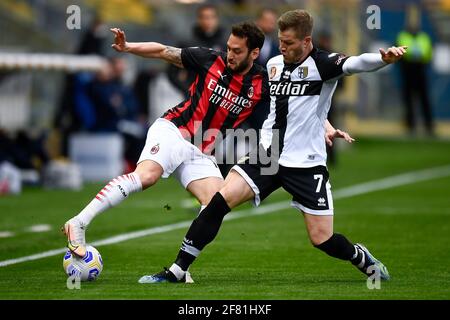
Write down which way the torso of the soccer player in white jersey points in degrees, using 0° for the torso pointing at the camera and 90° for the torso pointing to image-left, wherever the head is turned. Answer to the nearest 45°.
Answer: approximately 45°

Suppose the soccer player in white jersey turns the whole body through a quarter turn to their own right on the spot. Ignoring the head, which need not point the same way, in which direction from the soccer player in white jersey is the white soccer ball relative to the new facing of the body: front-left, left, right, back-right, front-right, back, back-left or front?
front-left

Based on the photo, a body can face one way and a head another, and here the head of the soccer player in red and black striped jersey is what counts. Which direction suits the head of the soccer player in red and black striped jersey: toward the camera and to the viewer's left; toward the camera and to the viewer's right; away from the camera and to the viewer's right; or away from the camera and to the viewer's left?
toward the camera and to the viewer's left

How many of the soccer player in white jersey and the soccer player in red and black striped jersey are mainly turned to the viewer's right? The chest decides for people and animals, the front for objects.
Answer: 0

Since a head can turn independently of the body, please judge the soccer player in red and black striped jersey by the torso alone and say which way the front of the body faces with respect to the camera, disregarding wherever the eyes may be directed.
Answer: toward the camera

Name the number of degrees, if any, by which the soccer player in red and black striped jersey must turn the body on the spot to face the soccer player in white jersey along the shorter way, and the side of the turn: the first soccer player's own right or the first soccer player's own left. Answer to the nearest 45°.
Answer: approximately 45° to the first soccer player's own left

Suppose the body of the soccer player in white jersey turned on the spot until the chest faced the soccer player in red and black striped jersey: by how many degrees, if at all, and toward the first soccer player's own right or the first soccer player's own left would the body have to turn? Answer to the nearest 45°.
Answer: approximately 90° to the first soccer player's own right
